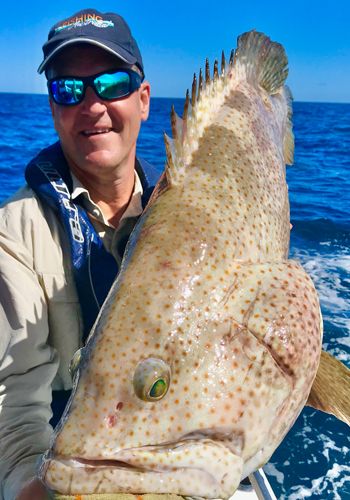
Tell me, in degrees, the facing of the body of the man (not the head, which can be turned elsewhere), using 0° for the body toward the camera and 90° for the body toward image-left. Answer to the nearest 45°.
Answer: approximately 315°
